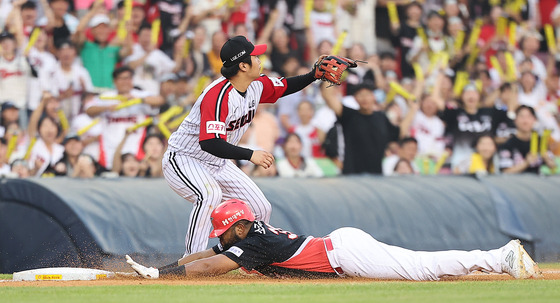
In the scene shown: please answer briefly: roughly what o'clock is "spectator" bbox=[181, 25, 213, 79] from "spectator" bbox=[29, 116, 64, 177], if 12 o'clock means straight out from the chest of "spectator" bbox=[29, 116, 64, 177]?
"spectator" bbox=[181, 25, 213, 79] is roughly at 8 o'clock from "spectator" bbox=[29, 116, 64, 177].

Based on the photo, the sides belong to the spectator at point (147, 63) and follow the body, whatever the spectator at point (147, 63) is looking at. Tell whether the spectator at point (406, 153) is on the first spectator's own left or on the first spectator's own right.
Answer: on the first spectator's own left

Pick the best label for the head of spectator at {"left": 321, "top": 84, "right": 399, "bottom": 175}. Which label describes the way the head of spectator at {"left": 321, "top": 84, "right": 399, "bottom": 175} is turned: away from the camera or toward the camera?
toward the camera

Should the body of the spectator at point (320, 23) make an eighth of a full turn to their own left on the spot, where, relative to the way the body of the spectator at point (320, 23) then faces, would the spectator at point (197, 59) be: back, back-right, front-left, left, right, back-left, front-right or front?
right

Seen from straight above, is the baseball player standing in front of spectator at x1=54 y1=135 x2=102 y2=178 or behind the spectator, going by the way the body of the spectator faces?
in front

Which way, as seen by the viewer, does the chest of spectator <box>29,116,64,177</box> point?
toward the camera

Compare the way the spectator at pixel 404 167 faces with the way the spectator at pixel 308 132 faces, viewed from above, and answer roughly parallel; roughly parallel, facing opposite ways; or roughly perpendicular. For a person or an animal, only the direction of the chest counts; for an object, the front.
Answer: roughly parallel

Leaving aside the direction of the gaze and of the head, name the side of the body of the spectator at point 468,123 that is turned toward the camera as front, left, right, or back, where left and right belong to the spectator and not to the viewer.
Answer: front

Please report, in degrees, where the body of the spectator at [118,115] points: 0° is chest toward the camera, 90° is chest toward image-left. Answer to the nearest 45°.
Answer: approximately 0°

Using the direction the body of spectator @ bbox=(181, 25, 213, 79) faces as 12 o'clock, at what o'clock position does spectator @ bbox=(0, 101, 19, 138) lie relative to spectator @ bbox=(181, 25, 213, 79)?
spectator @ bbox=(0, 101, 19, 138) is roughly at 2 o'clock from spectator @ bbox=(181, 25, 213, 79).

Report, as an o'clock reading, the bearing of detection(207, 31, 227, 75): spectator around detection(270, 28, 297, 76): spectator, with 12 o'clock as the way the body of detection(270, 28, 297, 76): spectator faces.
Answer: detection(207, 31, 227, 75): spectator is roughly at 2 o'clock from detection(270, 28, 297, 76): spectator.

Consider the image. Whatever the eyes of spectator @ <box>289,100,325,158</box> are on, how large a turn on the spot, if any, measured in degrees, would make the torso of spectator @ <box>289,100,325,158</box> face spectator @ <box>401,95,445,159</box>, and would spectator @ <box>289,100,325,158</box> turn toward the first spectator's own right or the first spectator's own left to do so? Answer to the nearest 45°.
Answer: approximately 135° to the first spectator's own left

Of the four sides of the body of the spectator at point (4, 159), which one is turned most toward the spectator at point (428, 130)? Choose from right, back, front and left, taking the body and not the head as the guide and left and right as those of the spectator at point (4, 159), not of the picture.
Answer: left
